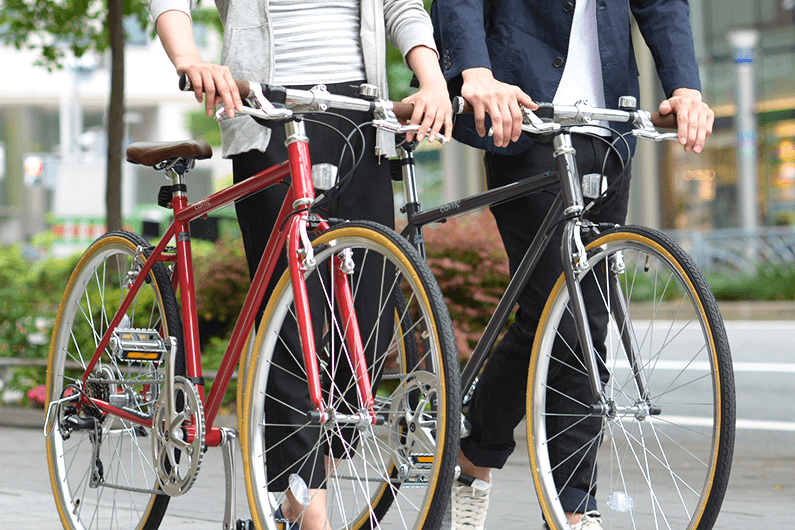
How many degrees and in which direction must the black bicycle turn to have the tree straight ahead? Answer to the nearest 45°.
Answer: approximately 180°

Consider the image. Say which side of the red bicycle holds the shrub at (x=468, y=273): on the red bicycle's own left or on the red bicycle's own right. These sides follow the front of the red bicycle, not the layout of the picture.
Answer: on the red bicycle's own left

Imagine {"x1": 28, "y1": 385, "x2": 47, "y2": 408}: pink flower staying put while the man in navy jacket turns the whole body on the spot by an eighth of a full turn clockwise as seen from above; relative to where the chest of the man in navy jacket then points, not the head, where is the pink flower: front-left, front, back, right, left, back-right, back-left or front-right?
right

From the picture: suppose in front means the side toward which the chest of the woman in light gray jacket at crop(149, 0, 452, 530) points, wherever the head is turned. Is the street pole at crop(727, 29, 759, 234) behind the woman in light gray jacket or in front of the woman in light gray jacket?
behind

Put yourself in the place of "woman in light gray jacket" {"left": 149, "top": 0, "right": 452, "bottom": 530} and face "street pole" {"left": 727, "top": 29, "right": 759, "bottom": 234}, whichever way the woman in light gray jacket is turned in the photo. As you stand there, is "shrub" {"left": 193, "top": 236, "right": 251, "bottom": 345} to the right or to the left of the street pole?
left

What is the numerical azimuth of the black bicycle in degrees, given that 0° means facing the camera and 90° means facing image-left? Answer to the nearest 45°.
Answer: approximately 315°

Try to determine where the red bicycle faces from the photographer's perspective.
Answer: facing the viewer and to the right of the viewer

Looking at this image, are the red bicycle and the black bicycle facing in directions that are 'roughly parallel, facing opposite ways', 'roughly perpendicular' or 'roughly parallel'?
roughly parallel

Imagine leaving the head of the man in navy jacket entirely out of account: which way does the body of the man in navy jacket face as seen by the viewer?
toward the camera

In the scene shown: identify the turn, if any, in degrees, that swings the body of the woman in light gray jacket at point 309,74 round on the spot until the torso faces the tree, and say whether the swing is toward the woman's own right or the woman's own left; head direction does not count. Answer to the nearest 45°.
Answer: approximately 180°

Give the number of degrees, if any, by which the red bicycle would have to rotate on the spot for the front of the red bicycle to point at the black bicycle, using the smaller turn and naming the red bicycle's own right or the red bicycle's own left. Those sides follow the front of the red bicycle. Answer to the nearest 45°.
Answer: approximately 45° to the red bicycle's own left
